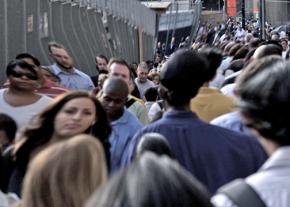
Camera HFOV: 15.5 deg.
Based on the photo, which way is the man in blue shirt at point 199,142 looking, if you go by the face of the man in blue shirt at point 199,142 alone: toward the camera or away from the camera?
away from the camera

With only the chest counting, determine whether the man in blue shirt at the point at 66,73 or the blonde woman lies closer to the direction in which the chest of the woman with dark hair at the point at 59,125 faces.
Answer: the blonde woman

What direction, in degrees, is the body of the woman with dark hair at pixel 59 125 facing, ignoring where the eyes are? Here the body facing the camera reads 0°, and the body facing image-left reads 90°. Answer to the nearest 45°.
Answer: approximately 0°

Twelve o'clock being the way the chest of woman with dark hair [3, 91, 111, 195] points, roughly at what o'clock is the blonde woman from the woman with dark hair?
The blonde woman is roughly at 12 o'clock from the woman with dark hair.

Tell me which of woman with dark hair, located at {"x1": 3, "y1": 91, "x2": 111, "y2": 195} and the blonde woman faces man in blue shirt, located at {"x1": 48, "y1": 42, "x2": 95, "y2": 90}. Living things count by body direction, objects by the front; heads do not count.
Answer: the blonde woman

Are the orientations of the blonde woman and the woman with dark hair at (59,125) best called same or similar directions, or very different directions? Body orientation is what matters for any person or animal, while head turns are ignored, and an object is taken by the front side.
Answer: very different directions

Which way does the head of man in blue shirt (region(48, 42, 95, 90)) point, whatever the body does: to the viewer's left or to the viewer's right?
to the viewer's right

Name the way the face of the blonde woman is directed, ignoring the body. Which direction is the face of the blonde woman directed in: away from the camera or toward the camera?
away from the camera

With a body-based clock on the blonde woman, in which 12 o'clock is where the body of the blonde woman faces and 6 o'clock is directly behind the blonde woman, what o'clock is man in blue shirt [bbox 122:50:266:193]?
The man in blue shirt is roughly at 1 o'clock from the blonde woman.

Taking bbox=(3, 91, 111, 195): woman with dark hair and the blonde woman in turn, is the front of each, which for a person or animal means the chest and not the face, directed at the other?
yes

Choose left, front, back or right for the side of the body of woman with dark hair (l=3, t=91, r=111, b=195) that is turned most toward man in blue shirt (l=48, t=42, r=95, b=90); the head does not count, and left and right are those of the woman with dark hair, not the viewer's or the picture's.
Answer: back

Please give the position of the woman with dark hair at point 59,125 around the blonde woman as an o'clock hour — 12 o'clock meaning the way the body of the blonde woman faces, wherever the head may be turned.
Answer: The woman with dark hair is roughly at 12 o'clock from the blonde woman.

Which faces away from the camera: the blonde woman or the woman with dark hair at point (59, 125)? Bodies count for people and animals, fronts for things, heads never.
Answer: the blonde woman

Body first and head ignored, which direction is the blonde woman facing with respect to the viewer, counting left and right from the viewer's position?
facing away from the viewer

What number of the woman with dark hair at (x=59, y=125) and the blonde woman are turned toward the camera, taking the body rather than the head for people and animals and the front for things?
1

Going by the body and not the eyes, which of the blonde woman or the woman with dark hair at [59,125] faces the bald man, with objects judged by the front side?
the blonde woman
